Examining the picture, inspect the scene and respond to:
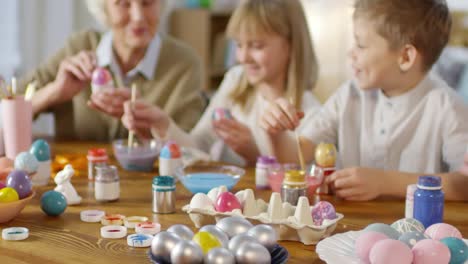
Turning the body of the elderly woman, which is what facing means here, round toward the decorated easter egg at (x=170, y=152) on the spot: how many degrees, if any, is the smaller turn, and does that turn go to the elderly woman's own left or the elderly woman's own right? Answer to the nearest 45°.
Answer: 0° — they already face it

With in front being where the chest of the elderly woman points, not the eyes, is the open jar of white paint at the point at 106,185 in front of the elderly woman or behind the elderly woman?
in front

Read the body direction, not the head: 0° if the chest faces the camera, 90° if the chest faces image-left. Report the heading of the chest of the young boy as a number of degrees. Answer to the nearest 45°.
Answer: approximately 45°

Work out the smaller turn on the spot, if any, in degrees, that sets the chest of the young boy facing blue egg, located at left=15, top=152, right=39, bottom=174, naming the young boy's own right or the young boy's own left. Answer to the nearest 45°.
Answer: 0° — they already face it

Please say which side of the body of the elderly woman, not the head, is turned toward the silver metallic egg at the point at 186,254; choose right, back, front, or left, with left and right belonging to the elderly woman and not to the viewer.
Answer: front

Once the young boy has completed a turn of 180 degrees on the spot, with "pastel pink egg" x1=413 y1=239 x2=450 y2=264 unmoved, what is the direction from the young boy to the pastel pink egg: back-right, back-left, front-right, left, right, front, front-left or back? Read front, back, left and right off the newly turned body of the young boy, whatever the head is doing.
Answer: back-right

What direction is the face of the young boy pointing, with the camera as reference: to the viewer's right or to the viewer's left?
to the viewer's left

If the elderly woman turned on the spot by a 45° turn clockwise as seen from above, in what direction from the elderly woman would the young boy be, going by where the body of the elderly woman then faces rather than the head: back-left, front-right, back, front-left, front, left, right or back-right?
left

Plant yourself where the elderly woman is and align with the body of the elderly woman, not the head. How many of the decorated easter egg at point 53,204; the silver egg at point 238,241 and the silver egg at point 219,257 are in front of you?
3

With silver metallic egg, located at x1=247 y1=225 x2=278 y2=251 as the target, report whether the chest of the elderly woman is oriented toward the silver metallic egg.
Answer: yes

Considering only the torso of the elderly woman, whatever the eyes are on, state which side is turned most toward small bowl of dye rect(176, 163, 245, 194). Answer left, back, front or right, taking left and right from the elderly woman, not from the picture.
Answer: front

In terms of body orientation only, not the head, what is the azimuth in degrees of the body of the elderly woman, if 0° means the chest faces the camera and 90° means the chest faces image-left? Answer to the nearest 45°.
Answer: approximately 0°

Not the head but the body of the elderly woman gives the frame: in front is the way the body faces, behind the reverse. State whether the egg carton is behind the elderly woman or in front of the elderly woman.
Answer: in front

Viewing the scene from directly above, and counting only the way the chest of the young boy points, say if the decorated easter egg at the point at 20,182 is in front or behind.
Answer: in front
